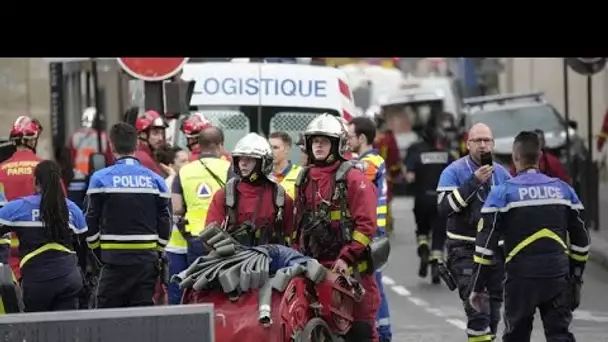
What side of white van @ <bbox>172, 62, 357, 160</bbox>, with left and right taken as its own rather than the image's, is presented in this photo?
back

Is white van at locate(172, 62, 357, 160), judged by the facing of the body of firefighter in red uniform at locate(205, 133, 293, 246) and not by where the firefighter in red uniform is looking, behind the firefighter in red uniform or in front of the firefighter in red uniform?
behind

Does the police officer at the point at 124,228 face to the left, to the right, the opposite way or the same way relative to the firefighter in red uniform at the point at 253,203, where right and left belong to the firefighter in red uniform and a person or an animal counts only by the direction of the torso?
the opposite way

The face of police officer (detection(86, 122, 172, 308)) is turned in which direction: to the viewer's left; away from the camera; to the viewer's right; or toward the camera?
away from the camera

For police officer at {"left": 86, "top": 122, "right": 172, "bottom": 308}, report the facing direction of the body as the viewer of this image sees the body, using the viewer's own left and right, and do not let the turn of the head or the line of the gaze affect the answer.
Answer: facing away from the viewer
